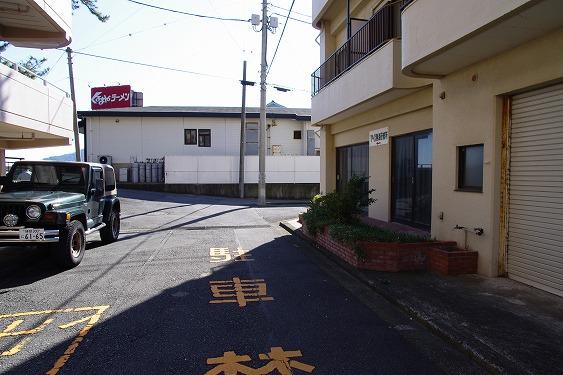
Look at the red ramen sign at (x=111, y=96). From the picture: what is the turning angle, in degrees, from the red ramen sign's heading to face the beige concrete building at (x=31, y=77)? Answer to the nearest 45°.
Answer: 0° — it already faces it

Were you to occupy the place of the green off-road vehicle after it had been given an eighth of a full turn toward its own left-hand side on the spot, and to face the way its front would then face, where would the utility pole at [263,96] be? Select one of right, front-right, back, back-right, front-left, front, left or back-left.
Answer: back-left

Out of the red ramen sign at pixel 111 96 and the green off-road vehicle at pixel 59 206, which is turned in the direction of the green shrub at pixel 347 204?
the red ramen sign

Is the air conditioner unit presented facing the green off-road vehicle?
yes

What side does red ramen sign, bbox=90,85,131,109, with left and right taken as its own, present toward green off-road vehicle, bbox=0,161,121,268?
front

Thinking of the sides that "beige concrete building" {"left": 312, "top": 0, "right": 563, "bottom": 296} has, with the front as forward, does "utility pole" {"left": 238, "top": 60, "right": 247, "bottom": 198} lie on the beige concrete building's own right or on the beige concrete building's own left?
on the beige concrete building's own right

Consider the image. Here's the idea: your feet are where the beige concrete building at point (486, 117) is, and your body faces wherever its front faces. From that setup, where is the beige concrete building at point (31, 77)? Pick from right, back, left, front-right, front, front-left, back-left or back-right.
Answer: front-right

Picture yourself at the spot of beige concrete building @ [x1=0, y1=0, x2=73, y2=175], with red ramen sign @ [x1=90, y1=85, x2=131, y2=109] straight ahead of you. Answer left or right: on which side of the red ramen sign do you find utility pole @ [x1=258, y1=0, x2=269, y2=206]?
right

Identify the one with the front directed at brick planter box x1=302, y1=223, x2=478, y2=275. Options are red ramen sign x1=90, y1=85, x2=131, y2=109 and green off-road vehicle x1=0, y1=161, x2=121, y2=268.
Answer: the red ramen sign

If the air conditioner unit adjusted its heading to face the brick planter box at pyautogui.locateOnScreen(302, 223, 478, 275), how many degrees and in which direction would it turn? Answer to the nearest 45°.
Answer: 0° — it already faces it

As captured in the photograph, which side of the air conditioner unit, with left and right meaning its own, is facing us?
front

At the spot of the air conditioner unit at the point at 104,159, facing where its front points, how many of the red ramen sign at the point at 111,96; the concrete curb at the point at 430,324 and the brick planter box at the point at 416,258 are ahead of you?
2

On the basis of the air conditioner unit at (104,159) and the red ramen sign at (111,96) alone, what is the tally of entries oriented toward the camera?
2

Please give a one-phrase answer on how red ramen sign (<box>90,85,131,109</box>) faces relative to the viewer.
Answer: facing the viewer

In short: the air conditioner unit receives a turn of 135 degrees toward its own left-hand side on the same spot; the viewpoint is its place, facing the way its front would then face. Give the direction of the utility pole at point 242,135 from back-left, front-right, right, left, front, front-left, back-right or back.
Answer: right

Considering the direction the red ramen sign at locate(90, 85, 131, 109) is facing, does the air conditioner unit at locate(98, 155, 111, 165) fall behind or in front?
in front

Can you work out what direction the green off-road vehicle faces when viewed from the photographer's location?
facing the viewer and to the left of the viewer
